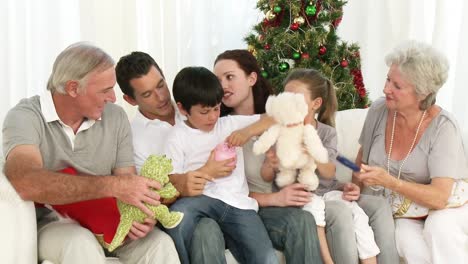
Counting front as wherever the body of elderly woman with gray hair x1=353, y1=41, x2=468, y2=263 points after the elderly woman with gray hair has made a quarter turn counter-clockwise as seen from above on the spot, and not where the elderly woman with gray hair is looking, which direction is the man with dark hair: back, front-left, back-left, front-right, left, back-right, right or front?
back-right

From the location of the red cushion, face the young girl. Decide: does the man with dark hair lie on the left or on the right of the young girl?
left

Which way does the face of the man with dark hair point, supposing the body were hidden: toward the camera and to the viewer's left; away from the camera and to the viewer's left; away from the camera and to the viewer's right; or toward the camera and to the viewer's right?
toward the camera and to the viewer's right

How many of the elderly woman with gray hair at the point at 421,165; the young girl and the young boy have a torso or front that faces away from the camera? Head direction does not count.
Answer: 0

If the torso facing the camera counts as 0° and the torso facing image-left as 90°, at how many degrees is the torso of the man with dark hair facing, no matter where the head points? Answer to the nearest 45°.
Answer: approximately 315°

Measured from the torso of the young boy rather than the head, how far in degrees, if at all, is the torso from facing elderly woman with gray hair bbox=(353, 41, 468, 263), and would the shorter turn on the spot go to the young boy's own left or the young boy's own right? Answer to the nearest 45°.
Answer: approximately 90° to the young boy's own left

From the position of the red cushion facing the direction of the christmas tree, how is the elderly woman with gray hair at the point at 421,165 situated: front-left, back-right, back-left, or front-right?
front-right

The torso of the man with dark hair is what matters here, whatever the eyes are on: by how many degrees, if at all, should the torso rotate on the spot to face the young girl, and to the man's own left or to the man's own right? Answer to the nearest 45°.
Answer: approximately 45° to the man's own left

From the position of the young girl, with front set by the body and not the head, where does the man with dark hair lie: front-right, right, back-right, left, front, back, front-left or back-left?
front-right

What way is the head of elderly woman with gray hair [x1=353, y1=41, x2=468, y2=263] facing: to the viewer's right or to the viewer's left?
to the viewer's left

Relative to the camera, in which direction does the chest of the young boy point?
toward the camera

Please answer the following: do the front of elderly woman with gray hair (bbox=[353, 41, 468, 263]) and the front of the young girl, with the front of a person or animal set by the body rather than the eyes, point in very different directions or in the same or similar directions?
same or similar directions

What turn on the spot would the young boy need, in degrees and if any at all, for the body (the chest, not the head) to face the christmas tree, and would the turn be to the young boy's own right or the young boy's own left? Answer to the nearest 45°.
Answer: approximately 180°

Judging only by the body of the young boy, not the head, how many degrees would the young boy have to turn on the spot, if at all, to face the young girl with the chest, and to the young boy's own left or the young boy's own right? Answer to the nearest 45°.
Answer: approximately 135° to the young boy's own left
